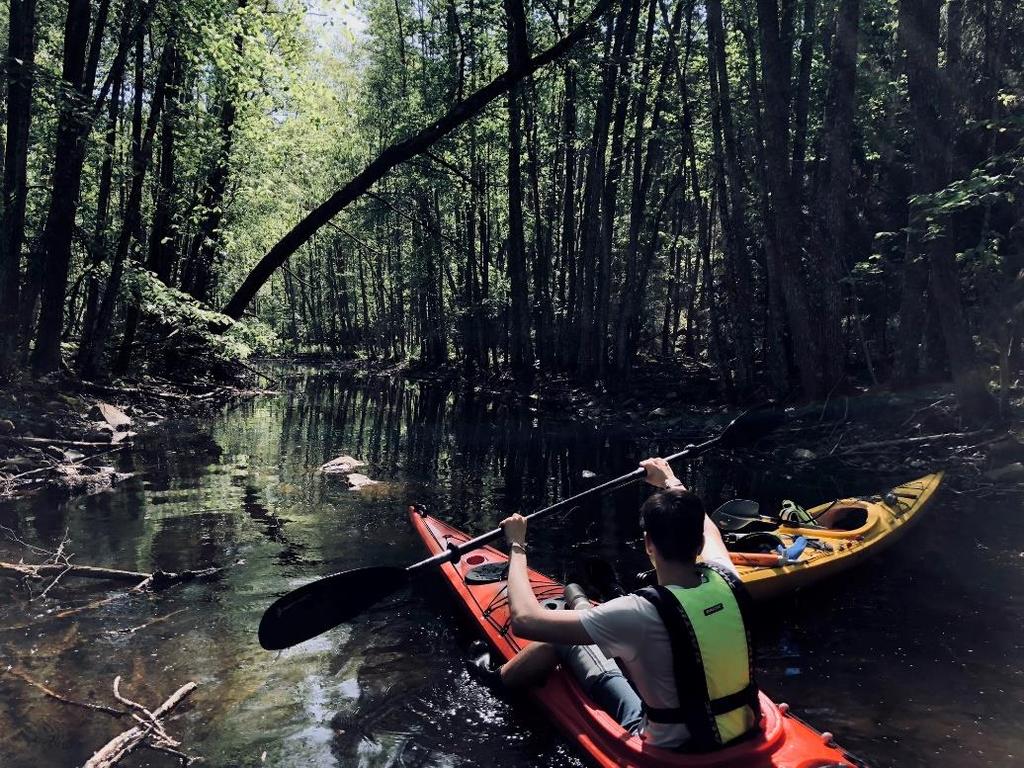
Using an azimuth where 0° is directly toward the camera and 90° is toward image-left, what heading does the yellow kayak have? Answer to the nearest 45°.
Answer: approximately 225°

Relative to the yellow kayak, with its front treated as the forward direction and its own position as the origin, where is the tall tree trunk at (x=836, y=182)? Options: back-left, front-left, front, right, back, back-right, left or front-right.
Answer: front-left

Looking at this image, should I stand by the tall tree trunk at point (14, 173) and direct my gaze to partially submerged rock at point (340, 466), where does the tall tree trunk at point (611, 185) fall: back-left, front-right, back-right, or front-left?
front-left

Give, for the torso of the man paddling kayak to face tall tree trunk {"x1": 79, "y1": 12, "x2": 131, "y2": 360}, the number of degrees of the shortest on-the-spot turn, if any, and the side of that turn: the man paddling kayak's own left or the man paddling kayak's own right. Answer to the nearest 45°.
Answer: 0° — they already face it

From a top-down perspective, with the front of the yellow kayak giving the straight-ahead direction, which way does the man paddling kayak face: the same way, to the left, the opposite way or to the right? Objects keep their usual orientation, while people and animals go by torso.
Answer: to the left

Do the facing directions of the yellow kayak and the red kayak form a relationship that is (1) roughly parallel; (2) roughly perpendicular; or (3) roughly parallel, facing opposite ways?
roughly perpendicular

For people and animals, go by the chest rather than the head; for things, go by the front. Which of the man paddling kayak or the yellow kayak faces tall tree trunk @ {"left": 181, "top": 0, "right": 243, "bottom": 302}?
the man paddling kayak

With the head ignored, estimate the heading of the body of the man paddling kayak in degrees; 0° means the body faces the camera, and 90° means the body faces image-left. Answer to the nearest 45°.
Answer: approximately 135°

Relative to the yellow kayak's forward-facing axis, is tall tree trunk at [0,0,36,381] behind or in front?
behind

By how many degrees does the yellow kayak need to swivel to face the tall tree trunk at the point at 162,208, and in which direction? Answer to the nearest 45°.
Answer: approximately 135° to its left

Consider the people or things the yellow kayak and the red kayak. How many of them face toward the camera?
0
